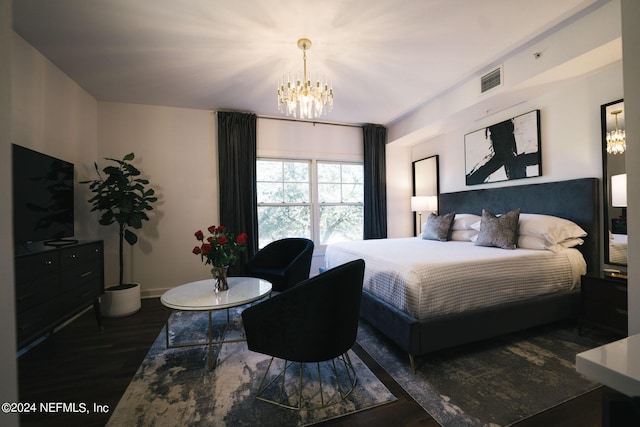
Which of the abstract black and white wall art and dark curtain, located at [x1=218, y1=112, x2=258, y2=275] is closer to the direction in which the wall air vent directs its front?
the dark curtain

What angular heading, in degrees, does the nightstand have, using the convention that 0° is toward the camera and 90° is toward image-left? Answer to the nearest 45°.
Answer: approximately 45°

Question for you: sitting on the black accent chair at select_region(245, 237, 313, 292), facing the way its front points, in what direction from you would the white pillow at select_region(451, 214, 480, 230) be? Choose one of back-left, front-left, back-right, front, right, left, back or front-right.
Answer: back-left

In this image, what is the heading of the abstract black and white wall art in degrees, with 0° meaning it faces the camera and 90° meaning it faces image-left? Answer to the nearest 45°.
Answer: approximately 45°

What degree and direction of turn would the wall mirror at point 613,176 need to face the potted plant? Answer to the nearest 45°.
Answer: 0° — it already faces it

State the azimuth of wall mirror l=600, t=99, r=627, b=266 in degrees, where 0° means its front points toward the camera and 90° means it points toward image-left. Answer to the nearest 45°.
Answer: approximately 45°

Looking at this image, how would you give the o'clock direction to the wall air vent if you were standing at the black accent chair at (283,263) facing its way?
The wall air vent is roughly at 8 o'clock from the black accent chair.

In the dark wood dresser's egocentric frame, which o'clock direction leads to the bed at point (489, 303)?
The bed is roughly at 12 o'clock from the dark wood dresser.

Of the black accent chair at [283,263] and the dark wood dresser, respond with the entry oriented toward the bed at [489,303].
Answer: the dark wood dresser

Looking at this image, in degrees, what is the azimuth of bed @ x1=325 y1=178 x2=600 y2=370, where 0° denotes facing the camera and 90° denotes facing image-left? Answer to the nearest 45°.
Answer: approximately 45°

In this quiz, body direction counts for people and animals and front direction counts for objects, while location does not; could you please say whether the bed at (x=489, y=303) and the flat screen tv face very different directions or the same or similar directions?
very different directions

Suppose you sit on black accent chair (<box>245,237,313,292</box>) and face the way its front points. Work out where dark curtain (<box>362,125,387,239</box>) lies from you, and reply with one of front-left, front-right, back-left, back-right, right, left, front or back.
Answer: back
